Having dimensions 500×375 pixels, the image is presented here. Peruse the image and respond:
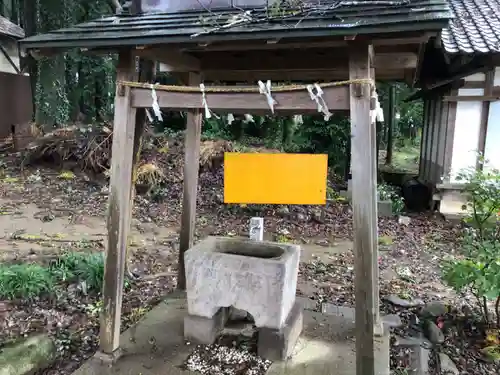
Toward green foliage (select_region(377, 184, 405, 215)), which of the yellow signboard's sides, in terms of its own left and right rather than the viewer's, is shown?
left

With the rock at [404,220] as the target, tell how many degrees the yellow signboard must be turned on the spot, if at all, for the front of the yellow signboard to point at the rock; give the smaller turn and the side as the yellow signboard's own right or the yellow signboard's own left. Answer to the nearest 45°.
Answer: approximately 135° to the yellow signboard's own left

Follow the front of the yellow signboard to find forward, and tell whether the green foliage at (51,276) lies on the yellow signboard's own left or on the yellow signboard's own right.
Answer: on the yellow signboard's own right

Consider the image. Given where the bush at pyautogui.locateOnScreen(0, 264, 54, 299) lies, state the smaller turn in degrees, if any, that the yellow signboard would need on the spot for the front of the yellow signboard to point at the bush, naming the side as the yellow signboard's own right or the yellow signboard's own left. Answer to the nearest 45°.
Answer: approximately 90° to the yellow signboard's own right

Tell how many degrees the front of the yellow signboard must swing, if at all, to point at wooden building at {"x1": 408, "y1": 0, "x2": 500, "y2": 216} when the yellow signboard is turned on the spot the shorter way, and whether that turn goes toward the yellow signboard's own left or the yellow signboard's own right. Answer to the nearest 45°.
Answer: approximately 135° to the yellow signboard's own left

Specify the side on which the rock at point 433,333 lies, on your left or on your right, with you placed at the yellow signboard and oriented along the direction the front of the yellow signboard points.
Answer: on your left

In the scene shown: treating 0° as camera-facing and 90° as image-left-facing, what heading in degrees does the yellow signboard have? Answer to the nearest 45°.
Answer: approximately 0°

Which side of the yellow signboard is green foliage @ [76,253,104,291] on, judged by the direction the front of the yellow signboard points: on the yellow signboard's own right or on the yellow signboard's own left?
on the yellow signboard's own right

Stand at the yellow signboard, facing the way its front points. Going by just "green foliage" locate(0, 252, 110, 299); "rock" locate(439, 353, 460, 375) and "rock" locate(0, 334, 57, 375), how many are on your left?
1
